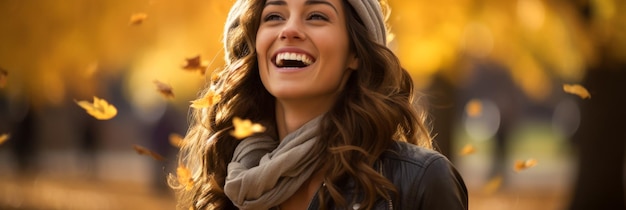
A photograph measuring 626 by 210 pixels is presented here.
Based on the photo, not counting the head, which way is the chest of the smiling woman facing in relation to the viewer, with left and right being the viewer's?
facing the viewer and to the left of the viewer

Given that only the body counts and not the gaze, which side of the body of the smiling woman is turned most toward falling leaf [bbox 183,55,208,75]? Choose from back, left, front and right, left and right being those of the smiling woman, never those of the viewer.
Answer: right

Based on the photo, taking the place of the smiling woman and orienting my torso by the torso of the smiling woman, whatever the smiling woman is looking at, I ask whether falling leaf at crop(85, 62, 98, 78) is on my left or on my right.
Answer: on my right
